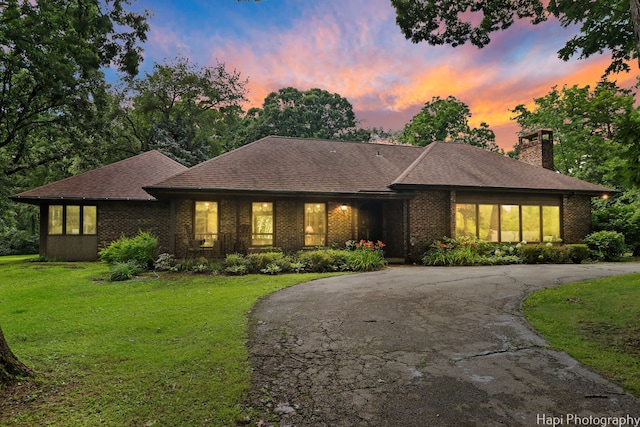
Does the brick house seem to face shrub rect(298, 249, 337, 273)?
yes

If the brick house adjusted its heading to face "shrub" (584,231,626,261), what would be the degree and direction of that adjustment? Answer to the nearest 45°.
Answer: approximately 90° to its left

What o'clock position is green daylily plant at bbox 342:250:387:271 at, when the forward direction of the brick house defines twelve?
The green daylily plant is roughly at 11 o'clock from the brick house.

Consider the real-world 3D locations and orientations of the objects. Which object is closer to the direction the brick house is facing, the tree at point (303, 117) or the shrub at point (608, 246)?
the shrub

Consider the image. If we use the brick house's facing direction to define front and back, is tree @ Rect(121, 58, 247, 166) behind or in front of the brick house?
behind

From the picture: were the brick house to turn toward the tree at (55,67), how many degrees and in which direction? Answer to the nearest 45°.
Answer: approximately 90° to its right

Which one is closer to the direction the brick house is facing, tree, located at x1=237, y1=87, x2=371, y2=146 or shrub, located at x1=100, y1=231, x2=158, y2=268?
the shrub

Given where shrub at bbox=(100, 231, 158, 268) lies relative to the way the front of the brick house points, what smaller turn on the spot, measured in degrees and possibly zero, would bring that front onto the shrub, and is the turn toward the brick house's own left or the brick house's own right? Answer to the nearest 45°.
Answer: approximately 45° to the brick house's own right

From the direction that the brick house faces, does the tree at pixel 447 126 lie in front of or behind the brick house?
behind

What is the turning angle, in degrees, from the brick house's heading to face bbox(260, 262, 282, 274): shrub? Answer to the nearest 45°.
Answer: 0° — it already faces it

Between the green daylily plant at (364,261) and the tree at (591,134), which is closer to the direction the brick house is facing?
the green daylily plant

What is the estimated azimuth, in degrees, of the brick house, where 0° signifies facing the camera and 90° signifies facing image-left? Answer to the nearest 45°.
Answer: approximately 0°
